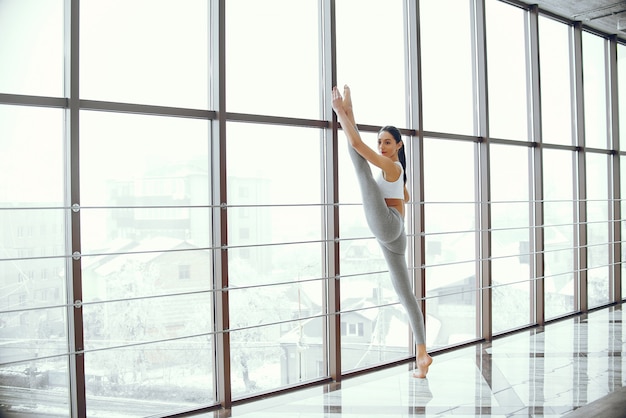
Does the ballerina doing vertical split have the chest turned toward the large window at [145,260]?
yes

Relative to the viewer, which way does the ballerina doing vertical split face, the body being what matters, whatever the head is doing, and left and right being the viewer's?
facing to the left of the viewer
